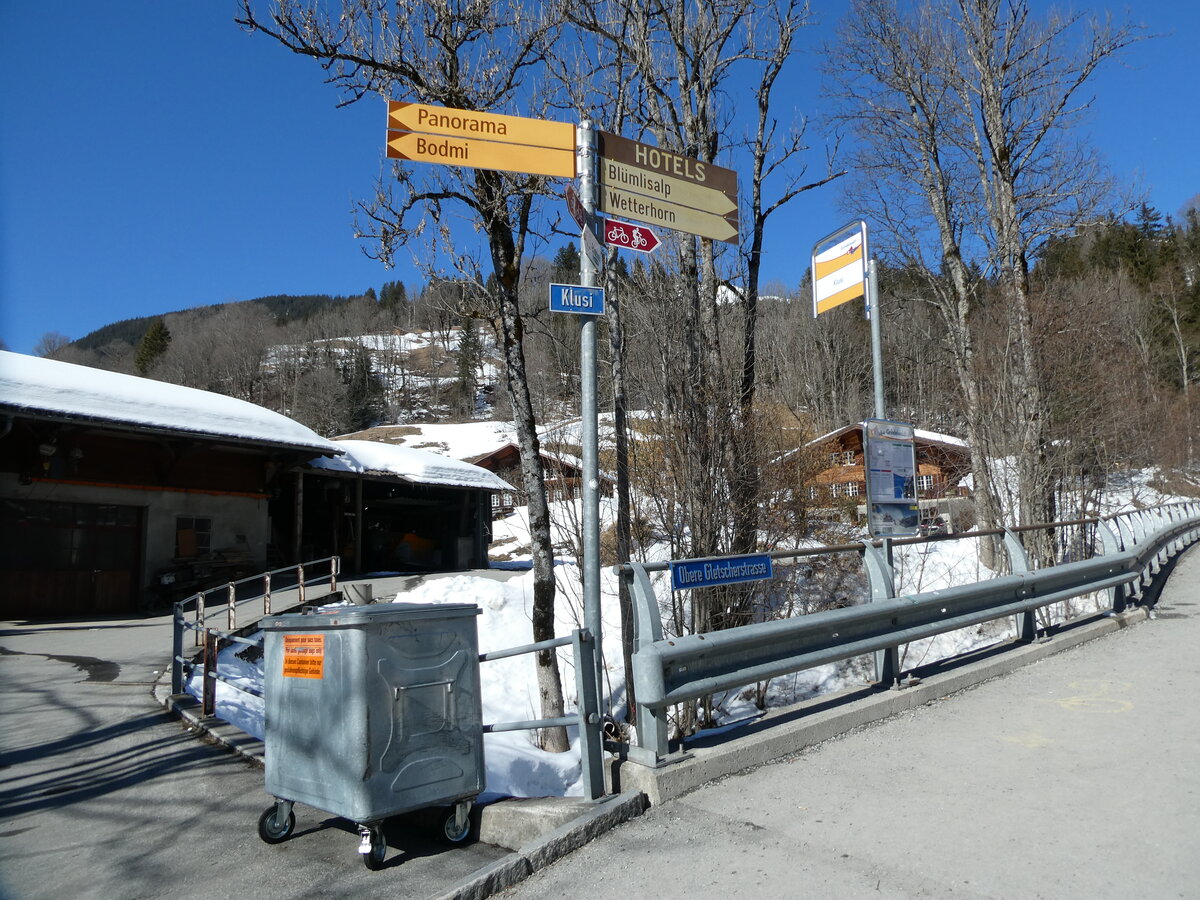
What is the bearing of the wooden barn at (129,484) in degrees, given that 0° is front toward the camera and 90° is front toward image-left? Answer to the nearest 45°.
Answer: approximately 315°

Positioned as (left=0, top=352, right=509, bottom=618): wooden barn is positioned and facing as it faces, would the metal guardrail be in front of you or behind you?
in front

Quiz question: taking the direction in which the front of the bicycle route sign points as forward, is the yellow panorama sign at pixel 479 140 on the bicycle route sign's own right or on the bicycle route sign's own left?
on the bicycle route sign's own right

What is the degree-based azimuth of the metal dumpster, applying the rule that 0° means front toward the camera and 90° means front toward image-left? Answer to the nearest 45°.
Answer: approximately 45°

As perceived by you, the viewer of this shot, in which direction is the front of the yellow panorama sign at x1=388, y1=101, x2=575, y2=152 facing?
facing the viewer
